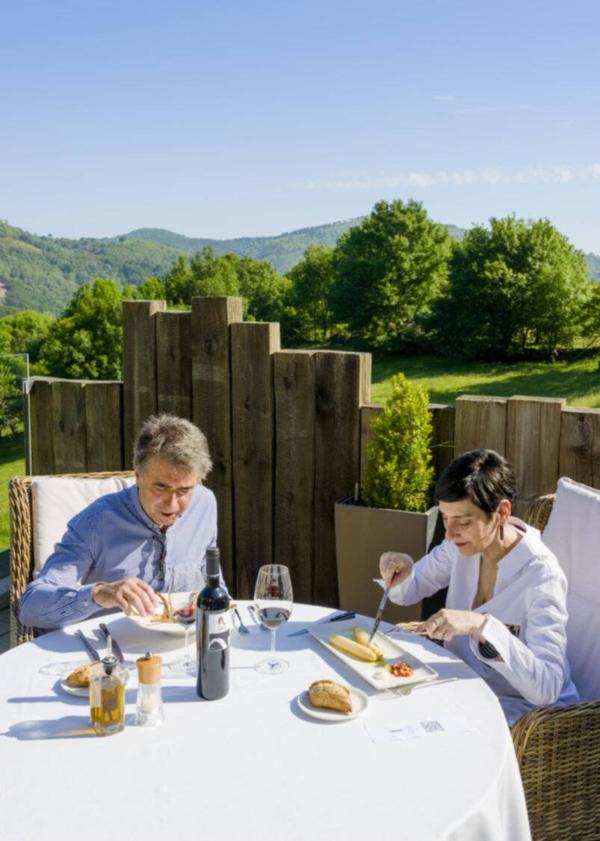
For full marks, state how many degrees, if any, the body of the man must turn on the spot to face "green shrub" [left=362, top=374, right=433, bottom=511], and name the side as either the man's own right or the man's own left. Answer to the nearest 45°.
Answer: approximately 90° to the man's own left

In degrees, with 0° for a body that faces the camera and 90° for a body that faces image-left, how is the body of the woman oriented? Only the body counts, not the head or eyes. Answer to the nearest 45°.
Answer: approximately 45°

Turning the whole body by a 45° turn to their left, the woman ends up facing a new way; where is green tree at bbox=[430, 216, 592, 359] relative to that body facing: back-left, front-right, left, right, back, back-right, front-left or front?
back

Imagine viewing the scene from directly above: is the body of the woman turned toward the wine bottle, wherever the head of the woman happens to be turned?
yes

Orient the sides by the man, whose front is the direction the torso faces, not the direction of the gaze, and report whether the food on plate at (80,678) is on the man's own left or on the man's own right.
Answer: on the man's own right

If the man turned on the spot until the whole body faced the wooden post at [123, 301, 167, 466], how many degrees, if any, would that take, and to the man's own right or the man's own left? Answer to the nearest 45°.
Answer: approximately 135° to the man's own left

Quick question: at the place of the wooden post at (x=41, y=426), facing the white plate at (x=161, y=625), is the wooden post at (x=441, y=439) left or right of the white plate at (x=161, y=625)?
left

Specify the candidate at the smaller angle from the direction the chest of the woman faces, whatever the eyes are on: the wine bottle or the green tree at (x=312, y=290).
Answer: the wine bottle

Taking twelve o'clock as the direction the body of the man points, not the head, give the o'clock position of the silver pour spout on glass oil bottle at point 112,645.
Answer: The silver pour spout on glass oil bottle is roughly at 2 o'clock from the man.

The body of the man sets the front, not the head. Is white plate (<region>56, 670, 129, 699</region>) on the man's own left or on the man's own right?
on the man's own right

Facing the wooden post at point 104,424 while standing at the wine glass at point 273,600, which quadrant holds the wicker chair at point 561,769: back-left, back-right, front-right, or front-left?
back-right

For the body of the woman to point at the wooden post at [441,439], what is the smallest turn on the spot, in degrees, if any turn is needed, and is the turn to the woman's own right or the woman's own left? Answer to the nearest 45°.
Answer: approximately 135° to the woman's own right

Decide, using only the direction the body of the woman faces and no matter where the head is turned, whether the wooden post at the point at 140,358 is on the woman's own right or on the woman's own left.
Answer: on the woman's own right

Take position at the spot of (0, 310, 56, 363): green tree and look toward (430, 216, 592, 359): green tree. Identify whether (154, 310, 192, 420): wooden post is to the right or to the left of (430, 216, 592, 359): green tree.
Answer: right

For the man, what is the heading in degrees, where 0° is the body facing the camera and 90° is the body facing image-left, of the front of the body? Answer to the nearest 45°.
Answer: approximately 315°
